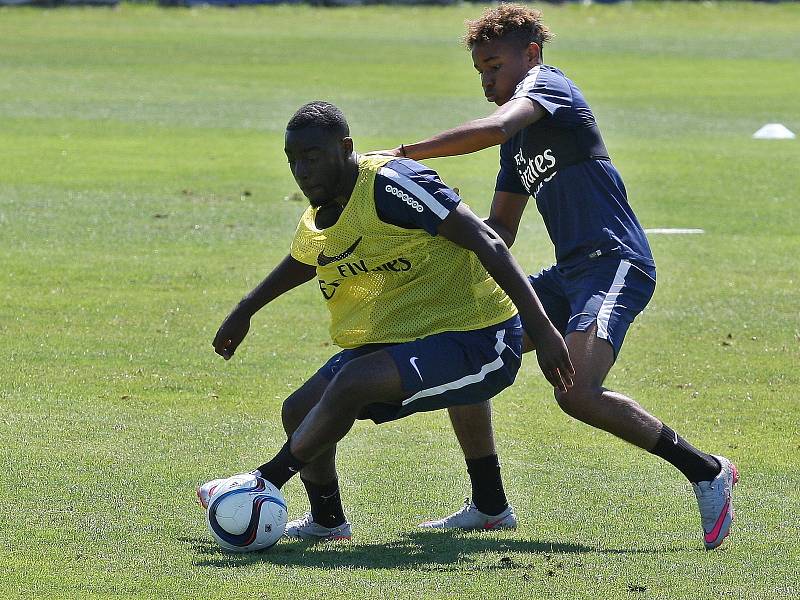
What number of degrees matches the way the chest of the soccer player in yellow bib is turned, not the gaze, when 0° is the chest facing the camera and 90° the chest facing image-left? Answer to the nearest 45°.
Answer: approximately 45°

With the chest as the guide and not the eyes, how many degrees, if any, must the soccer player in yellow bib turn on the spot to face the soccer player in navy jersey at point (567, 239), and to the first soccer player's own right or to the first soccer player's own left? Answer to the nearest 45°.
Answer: approximately 180°
